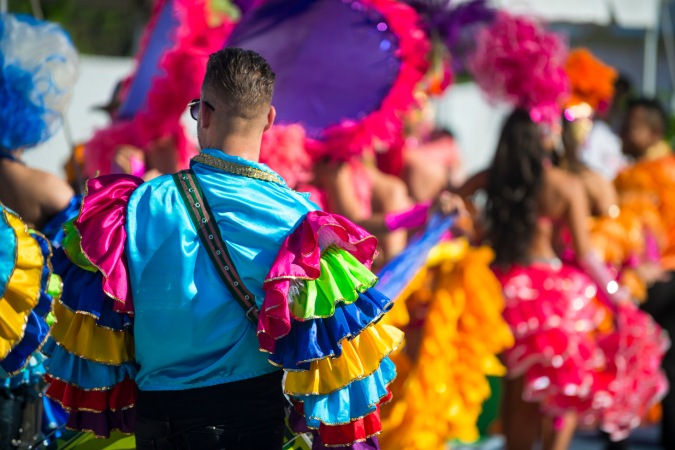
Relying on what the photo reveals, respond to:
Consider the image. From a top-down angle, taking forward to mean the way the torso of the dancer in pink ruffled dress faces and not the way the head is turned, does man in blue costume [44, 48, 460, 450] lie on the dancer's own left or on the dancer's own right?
on the dancer's own left

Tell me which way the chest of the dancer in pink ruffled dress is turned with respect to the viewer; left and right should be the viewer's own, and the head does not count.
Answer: facing away from the viewer and to the left of the viewer

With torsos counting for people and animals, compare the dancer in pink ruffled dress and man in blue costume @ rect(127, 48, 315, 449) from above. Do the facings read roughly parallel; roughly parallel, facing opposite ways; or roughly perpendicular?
roughly parallel

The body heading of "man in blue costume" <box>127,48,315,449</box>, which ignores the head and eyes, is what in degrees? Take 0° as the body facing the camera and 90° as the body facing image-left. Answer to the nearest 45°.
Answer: approximately 180°

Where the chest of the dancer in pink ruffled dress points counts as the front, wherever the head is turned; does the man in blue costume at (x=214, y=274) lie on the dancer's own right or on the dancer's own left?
on the dancer's own left

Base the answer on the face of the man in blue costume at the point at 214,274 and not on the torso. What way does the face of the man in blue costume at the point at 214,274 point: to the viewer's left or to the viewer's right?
to the viewer's left

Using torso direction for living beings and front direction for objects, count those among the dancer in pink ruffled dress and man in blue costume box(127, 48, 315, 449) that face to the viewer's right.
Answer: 0

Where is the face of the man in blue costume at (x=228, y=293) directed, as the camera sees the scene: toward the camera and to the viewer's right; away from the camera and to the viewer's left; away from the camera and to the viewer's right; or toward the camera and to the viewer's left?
away from the camera and to the viewer's left

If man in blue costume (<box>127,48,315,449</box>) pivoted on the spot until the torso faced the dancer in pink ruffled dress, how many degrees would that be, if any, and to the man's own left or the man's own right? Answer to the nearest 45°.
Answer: approximately 45° to the man's own right
